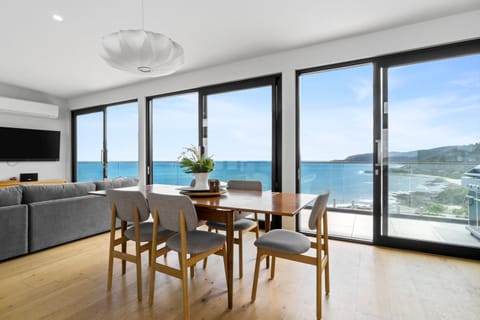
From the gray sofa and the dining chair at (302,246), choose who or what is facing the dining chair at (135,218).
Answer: the dining chair at (302,246)

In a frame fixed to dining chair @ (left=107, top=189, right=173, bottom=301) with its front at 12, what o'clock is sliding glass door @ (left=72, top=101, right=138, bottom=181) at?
The sliding glass door is roughly at 10 o'clock from the dining chair.

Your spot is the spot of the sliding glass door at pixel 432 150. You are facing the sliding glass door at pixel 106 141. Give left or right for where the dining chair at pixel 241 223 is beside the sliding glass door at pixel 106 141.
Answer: left

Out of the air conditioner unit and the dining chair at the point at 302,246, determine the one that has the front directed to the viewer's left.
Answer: the dining chair

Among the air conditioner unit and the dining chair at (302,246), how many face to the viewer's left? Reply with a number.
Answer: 1

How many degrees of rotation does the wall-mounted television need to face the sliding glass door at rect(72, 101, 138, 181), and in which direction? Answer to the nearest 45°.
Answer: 0° — it already faces it

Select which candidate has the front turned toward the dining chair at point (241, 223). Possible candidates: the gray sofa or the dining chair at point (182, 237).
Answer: the dining chair at point (182, 237)

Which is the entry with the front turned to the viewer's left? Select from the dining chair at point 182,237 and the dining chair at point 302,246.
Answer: the dining chair at point 302,246

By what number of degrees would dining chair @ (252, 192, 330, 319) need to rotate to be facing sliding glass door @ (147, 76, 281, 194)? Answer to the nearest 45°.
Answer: approximately 45° to its right

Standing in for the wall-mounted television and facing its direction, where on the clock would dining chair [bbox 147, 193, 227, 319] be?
The dining chair is roughly at 1 o'clock from the wall-mounted television.

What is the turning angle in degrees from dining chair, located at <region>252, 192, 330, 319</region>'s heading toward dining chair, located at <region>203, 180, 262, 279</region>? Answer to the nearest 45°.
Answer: approximately 45° to its right

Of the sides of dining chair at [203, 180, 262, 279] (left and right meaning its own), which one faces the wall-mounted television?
right
